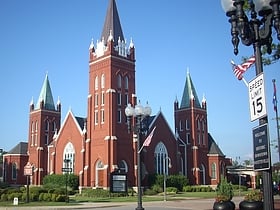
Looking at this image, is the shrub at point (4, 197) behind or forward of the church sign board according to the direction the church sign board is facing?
forward

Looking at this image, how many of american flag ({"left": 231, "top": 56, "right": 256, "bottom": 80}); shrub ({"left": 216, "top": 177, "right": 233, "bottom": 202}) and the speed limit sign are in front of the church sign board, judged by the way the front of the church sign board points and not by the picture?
3

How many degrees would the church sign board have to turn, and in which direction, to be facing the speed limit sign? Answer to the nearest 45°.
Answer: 0° — it already faces it

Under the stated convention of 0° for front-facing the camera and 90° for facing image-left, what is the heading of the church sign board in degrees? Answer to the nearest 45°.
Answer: approximately 0°

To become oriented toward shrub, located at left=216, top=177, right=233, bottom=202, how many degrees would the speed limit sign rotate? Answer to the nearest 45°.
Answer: approximately 135° to its right

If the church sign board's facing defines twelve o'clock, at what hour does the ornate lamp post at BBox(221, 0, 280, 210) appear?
The ornate lamp post is roughly at 12 o'clock from the church sign board.

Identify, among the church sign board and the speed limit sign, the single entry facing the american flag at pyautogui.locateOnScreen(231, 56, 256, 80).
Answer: the church sign board

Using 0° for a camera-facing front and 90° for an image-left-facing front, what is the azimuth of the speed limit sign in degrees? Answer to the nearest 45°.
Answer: approximately 45°

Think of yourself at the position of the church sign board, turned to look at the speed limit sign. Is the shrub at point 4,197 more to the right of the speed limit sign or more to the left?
right

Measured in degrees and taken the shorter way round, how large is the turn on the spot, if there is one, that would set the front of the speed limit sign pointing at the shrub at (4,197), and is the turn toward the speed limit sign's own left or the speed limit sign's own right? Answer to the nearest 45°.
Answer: approximately 90° to the speed limit sign's own right

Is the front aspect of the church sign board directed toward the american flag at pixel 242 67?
yes
